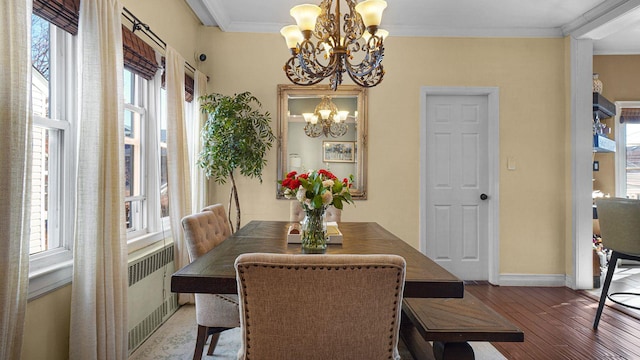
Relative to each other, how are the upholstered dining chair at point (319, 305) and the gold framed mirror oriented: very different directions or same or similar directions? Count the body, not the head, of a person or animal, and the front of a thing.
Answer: very different directions

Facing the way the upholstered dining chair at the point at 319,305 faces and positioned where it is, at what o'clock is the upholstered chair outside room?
The upholstered chair outside room is roughly at 2 o'clock from the upholstered dining chair.

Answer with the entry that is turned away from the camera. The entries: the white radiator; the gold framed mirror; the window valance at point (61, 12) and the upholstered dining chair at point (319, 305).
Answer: the upholstered dining chair

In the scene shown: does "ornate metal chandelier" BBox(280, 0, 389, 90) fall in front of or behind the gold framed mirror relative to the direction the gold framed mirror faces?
in front

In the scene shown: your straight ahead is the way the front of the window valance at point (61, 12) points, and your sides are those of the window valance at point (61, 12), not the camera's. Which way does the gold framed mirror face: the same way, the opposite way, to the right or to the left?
to the right

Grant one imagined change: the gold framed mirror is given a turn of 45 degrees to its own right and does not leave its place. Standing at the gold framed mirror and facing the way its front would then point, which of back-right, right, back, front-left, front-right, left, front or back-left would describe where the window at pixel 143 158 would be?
front

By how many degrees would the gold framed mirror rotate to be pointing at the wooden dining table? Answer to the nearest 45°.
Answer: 0° — it already faces it

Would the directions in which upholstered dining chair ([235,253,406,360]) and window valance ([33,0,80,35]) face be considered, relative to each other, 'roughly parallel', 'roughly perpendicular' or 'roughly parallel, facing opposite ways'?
roughly perpendicular

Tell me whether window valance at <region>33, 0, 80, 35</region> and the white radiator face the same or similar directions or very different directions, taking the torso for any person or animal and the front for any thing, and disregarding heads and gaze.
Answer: same or similar directions

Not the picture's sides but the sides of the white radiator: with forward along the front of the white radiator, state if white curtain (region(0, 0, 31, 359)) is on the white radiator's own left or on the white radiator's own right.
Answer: on the white radiator's own right

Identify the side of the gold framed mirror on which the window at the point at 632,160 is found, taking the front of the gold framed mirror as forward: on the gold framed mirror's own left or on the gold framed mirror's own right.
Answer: on the gold framed mirror's own left

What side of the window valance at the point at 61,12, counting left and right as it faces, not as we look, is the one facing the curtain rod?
left

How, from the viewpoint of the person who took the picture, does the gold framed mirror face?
facing the viewer

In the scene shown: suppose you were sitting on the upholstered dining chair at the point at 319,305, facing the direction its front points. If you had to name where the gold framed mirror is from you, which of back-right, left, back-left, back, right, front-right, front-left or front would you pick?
front

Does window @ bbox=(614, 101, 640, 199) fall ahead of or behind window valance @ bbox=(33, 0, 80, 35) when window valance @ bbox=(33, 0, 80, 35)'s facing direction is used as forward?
ahead

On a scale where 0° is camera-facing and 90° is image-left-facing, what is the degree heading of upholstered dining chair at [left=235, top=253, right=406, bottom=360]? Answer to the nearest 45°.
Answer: approximately 180°

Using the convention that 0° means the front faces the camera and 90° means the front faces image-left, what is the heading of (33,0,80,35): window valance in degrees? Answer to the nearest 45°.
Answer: approximately 315°

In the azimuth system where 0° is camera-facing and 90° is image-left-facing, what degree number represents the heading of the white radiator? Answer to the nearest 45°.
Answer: approximately 315°
